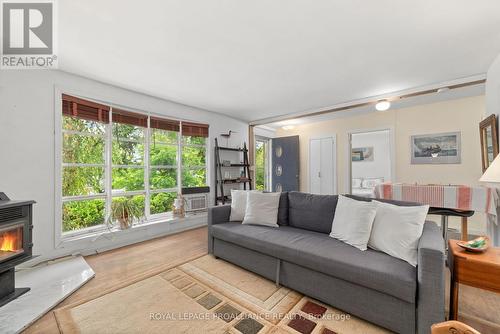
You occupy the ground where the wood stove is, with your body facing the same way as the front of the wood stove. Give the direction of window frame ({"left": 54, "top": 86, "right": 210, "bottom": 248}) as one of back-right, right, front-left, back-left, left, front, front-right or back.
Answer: left

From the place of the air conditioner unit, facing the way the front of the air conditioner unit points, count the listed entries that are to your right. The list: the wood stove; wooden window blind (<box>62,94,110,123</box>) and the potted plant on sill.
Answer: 3

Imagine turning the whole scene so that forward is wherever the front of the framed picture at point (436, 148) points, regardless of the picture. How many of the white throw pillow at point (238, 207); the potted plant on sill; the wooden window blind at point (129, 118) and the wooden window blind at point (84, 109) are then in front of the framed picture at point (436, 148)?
4

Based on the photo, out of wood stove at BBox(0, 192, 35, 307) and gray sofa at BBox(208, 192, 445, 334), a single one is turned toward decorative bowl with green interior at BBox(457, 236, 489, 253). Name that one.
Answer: the wood stove

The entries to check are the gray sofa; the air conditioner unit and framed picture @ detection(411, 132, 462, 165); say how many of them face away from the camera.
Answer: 0

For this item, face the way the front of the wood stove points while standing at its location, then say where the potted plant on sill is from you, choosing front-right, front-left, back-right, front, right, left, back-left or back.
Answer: left

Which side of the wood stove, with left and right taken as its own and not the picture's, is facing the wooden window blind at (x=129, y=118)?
left

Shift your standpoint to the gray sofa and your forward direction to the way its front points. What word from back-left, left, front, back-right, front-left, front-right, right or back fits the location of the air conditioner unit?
right

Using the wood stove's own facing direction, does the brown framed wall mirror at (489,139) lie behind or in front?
in front

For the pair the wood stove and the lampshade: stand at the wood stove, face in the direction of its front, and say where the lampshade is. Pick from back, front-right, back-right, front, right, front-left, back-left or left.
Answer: front

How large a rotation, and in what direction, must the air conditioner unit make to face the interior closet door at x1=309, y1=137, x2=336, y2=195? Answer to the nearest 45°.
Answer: approximately 45° to its left

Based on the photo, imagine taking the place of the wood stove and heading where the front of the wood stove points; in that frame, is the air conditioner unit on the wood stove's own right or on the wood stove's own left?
on the wood stove's own left

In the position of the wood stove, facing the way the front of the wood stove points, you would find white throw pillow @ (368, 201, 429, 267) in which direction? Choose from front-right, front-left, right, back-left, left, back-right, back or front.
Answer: front

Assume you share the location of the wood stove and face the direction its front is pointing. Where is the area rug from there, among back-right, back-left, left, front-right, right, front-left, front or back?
front

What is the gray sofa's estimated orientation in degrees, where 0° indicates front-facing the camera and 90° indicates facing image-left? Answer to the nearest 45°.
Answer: approximately 45°

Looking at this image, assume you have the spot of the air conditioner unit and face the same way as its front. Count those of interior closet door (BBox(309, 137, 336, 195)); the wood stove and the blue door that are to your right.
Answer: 1
